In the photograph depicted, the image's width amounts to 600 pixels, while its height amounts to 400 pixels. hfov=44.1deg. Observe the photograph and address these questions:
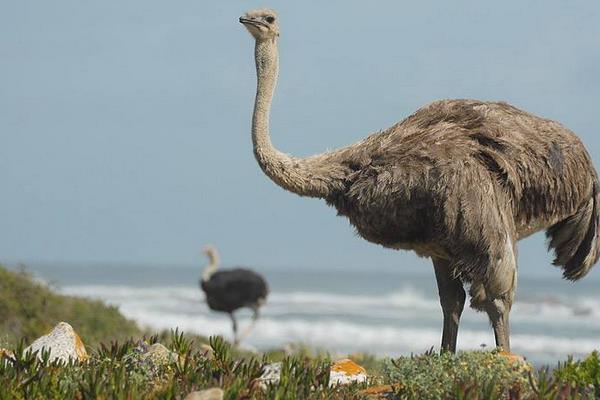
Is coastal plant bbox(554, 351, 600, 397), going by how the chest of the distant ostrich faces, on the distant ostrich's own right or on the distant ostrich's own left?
on the distant ostrich's own left

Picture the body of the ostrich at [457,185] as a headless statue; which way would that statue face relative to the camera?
to the viewer's left

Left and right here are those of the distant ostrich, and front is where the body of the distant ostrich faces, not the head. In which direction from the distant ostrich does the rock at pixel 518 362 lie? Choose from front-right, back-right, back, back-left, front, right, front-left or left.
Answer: left

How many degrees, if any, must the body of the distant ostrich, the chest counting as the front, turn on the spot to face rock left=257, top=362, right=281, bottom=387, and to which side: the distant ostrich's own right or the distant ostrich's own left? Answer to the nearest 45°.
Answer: approximately 90° to the distant ostrich's own left

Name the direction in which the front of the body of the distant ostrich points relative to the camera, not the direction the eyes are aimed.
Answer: to the viewer's left

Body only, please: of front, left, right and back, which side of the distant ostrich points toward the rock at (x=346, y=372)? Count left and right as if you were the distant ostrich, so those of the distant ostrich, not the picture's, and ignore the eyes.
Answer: left

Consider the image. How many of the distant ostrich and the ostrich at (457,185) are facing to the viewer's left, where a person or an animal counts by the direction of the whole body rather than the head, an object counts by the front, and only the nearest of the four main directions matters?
2
